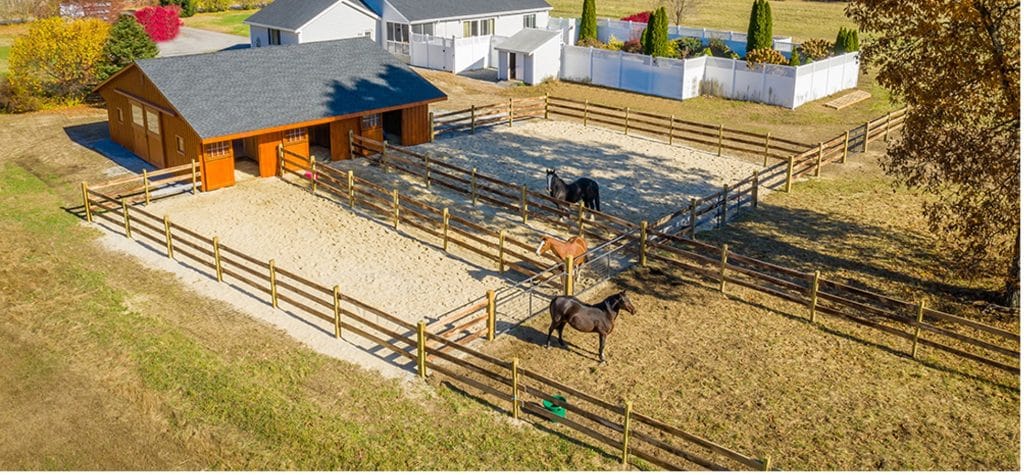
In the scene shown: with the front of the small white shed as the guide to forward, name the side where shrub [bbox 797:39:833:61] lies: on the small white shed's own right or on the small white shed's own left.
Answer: on the small white shed's own left

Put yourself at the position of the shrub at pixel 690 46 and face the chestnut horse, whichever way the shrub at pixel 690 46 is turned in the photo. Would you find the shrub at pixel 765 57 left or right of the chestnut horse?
left

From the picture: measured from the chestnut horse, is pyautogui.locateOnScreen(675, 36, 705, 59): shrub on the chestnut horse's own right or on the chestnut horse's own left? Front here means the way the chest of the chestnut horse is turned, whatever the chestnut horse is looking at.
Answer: on the chestnut horse's own right

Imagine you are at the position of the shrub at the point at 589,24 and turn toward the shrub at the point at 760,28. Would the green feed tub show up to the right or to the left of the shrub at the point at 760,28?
right

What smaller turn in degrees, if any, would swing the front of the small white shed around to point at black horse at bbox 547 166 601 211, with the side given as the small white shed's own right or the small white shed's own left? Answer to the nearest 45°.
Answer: approximately 45° to the small white shed's own left

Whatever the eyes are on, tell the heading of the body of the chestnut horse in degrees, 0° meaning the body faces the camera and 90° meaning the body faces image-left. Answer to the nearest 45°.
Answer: approximately 90°

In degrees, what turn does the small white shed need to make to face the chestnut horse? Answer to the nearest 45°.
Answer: approximately 45° to its left

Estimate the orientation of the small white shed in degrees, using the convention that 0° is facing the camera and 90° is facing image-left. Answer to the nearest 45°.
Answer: approximately 45°

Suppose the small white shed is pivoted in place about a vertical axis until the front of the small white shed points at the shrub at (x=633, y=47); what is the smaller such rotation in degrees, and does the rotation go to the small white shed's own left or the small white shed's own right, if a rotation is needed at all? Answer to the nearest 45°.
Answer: approximately 135° to the small white shed's own left
